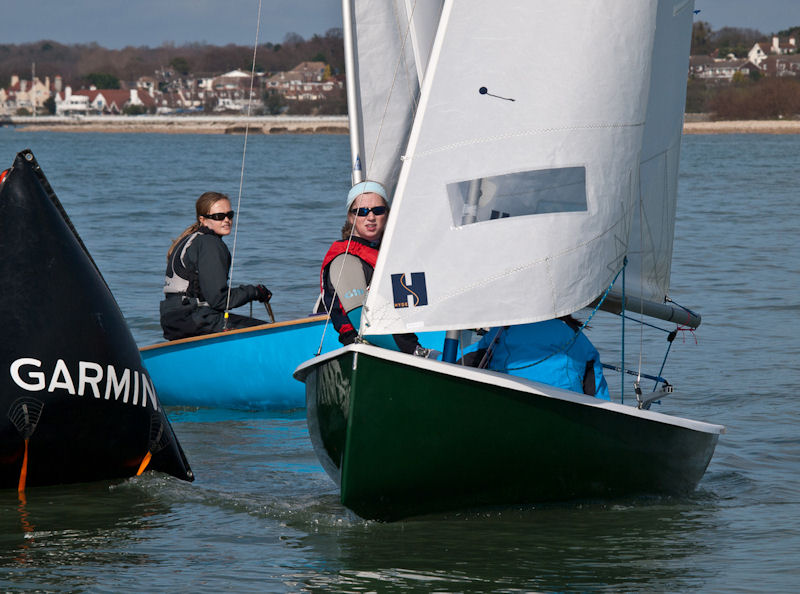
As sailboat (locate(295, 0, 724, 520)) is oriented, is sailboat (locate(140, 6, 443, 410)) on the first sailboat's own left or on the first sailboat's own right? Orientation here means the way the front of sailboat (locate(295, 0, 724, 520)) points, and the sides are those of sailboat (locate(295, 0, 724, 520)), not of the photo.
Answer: on the first sailboat's own right

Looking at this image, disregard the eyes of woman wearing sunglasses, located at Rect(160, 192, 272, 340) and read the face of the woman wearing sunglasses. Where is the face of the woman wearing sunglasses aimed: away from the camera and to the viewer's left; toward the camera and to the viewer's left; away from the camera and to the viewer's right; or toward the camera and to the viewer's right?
toward the camera and to the viewer's right

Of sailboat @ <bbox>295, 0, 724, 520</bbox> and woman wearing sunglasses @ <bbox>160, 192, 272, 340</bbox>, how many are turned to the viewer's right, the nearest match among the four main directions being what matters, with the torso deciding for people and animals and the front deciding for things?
1

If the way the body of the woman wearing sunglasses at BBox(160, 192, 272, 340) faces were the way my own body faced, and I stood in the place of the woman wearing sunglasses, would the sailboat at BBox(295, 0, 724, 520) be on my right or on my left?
on my right

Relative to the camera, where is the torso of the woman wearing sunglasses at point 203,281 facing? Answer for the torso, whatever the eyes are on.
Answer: to the viewer's right

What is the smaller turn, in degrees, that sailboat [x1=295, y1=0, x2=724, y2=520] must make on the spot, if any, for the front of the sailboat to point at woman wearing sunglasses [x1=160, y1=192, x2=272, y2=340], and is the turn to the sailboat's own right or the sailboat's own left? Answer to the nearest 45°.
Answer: approximately 90° to the sailboat's own right

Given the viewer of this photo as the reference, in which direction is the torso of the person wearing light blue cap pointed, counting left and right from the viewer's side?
facing the viewer and to the right of the viewer
